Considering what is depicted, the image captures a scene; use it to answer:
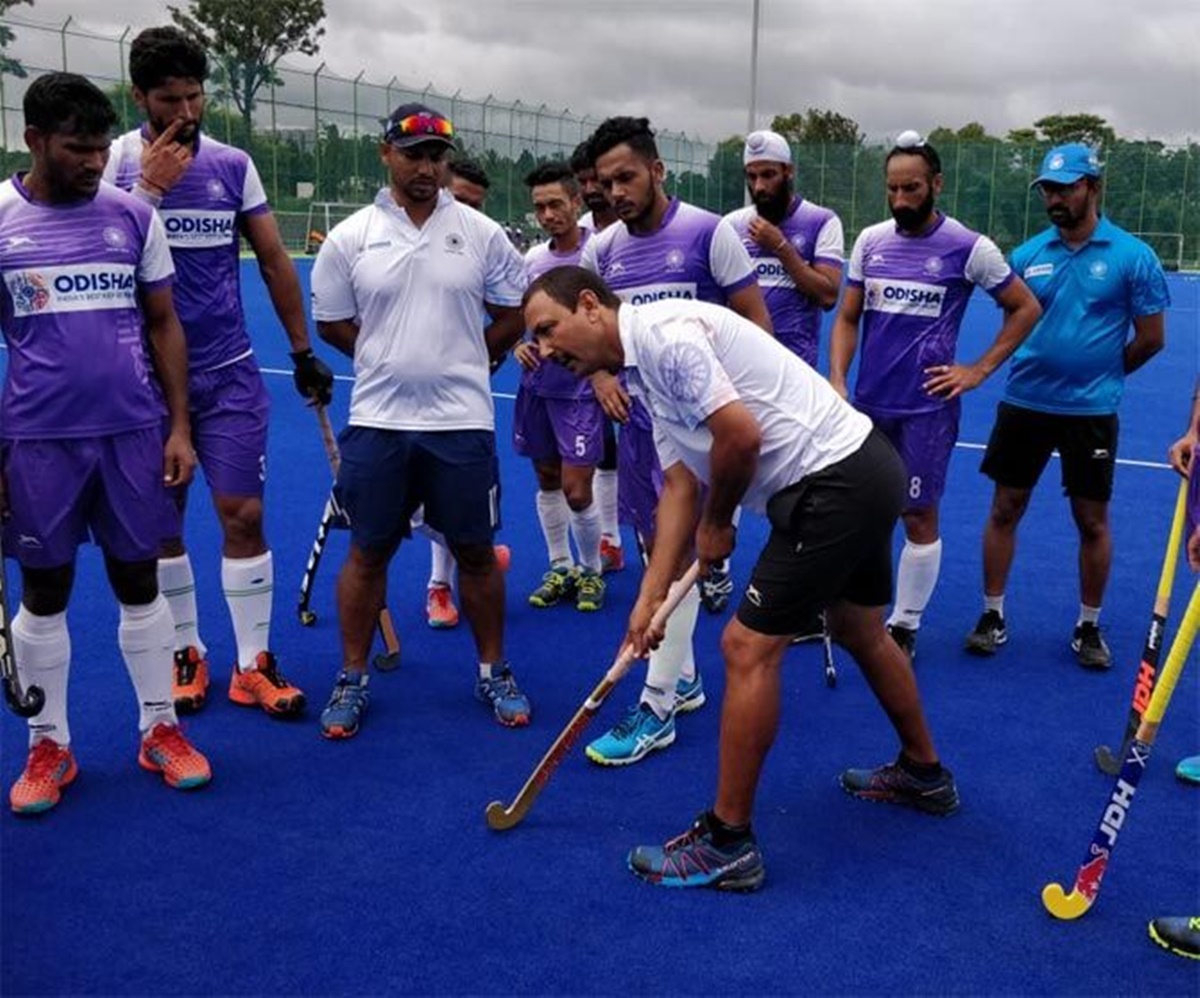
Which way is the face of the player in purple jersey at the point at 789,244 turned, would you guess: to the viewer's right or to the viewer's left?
to the viewer's left

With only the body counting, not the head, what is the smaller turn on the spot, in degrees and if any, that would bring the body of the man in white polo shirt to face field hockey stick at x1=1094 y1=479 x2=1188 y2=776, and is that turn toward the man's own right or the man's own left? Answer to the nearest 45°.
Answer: approximately 90° to the man's own left

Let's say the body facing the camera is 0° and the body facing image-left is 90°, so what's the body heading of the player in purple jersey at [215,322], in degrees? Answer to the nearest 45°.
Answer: approximately 0°

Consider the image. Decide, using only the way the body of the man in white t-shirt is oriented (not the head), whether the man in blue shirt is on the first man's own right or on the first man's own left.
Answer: on the first man's own right

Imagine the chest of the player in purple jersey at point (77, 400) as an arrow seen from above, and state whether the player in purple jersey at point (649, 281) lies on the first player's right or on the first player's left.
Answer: on the first player's left

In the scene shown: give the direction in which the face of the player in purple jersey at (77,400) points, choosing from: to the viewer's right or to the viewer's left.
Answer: to the viewer's right

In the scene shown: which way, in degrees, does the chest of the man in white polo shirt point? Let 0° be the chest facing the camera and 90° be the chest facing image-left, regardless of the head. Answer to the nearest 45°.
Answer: approximately 0°

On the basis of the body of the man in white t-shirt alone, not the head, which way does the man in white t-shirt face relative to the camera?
to the viewer's left
